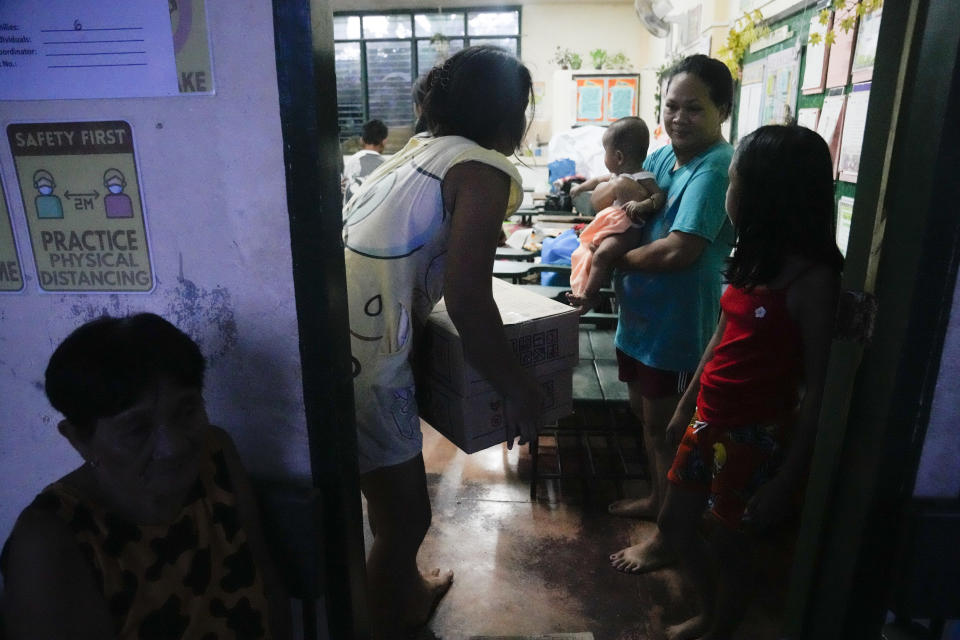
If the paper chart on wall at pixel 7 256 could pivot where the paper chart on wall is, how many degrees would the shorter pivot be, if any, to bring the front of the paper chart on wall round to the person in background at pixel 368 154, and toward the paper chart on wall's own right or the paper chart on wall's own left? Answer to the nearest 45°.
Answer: approximately 135° to the paper chart on wall's own left

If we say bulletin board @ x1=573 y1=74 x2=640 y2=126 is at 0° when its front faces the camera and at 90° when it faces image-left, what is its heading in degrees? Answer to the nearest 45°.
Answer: approximately 0°

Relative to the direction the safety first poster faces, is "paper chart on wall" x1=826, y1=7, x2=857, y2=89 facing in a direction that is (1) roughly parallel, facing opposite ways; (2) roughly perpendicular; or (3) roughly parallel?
roughly perpendicular

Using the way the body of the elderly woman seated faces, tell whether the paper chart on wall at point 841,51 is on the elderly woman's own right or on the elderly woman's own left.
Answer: on the elderly woman's own left

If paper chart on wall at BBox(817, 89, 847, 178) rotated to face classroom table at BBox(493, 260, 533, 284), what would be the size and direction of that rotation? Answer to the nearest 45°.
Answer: approximately 45° to its right

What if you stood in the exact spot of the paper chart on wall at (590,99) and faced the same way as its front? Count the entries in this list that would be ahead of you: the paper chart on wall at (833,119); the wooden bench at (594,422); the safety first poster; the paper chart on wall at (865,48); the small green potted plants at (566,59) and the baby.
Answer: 5
